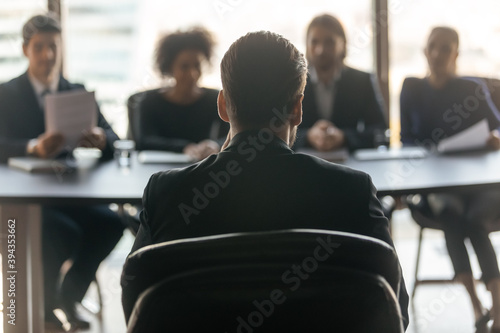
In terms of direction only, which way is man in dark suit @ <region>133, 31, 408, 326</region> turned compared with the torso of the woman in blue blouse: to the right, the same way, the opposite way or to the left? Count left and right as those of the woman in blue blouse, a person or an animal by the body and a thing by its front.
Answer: the opposite way

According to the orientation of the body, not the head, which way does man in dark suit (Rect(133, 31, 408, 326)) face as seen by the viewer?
away from the camera

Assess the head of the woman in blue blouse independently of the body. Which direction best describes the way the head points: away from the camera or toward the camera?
toward the camera

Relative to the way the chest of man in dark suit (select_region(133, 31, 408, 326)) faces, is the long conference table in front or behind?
in front

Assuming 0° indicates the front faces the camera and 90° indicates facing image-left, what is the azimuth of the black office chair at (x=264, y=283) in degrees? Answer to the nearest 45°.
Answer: approximately 180°

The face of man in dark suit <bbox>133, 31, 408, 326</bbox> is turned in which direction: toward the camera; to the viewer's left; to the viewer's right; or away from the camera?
away from the camera

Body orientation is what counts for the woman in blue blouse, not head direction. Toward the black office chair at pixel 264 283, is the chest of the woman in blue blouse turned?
yes

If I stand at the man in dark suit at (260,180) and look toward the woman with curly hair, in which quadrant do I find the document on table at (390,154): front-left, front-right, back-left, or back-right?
front-right

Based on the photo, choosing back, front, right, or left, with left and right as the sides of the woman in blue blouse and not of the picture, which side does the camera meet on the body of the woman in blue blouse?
front

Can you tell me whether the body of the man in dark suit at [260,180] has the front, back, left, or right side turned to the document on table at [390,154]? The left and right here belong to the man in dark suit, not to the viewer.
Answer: front

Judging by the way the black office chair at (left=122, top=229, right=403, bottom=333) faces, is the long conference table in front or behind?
in front

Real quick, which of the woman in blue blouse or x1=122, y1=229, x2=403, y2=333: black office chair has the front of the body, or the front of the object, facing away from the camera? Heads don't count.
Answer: the black office chair

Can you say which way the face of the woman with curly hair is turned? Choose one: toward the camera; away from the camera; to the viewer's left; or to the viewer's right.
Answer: toward the camera

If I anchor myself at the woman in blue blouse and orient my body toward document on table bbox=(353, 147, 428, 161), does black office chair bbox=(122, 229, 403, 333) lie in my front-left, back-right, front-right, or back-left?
front-left

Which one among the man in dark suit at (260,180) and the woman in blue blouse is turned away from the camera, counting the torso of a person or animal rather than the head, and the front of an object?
the man in dark suit

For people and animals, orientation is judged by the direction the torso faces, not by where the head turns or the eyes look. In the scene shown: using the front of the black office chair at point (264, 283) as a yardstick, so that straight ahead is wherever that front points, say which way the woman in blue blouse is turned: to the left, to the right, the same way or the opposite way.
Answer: the opposite way
